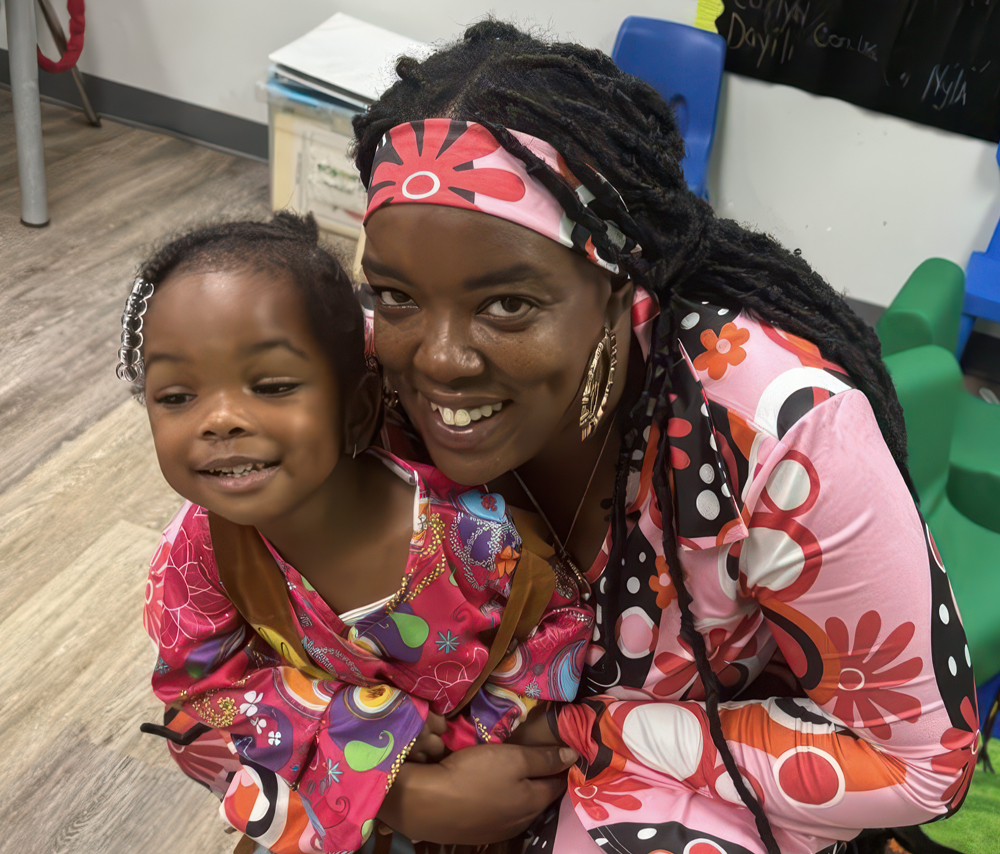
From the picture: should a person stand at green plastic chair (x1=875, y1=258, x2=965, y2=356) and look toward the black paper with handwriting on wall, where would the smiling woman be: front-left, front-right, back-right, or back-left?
back-left

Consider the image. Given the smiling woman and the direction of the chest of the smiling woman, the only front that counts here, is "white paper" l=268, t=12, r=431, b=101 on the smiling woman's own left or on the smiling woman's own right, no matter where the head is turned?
on the smiling woman's own right

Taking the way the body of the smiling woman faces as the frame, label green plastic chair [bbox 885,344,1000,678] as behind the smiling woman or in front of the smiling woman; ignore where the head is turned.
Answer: behind

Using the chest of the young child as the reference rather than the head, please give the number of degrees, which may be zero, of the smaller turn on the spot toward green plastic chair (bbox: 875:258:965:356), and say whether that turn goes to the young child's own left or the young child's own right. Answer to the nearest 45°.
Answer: approximately 180°

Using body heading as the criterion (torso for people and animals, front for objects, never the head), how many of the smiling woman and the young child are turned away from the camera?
0

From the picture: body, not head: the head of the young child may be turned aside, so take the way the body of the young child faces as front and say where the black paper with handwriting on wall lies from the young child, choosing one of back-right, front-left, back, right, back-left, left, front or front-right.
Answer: back

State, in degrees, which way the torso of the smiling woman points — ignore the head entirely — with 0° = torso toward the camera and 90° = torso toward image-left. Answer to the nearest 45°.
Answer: approximately 45°

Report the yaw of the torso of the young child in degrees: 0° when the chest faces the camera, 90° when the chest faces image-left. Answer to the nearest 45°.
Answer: approximately 45°

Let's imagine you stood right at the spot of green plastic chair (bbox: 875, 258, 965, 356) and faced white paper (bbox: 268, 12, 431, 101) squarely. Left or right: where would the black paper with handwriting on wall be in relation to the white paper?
right
